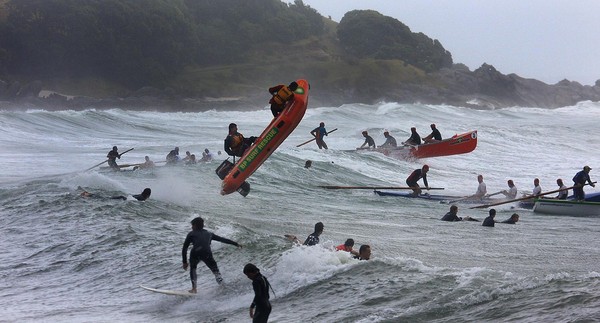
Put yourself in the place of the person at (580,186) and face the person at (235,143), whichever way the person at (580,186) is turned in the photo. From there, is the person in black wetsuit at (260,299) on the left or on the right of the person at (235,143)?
left

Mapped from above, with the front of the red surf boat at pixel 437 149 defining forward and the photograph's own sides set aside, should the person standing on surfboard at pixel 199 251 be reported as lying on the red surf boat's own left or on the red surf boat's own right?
on the red surf boat's own right

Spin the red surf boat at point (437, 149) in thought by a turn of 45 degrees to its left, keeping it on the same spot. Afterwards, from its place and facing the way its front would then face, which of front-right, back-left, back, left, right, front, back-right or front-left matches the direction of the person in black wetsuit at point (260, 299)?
back-right

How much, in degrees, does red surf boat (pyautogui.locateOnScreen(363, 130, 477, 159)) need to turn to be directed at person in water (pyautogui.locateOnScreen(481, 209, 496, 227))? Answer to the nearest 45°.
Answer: approximately 90° to its right

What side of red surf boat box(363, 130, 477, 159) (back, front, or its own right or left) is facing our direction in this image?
right

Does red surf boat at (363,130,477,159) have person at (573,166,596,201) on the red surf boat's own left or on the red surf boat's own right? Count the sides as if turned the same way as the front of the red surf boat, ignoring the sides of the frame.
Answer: on the red surf boat's own right
